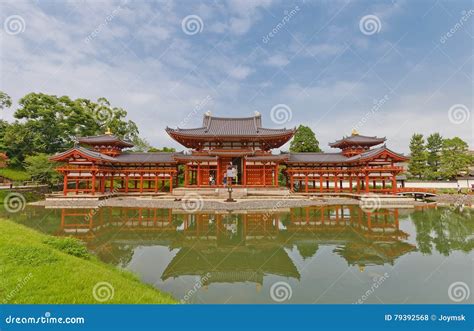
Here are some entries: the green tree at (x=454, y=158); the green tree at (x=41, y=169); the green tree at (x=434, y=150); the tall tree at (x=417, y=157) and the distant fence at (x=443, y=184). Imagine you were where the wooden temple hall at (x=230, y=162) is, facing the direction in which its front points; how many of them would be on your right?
1

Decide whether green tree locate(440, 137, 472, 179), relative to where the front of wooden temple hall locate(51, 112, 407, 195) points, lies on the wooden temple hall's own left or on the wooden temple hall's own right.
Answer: on the wooden temple hall's own left

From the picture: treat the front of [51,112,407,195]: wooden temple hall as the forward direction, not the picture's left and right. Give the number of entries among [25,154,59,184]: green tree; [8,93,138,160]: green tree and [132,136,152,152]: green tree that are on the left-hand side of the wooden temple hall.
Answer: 0

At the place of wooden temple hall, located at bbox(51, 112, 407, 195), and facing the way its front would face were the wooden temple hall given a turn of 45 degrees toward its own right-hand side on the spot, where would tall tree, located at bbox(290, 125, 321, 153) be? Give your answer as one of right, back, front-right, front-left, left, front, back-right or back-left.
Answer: back

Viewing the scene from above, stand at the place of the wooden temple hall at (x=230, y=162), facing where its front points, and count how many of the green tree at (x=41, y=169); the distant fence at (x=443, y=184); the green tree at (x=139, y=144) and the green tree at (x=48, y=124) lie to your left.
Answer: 1

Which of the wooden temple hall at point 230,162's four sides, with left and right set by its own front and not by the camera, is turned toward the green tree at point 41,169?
right

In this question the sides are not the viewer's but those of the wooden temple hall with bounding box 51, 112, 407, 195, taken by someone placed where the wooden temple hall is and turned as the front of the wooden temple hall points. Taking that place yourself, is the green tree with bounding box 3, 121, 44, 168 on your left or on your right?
on your right

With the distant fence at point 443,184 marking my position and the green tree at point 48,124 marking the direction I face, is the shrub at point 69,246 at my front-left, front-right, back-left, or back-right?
front-left

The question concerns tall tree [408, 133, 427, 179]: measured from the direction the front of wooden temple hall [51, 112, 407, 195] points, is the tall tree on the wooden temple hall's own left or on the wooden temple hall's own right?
on the wooden temple hall's own left

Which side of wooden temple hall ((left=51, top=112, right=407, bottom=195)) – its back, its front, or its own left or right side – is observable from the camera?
front

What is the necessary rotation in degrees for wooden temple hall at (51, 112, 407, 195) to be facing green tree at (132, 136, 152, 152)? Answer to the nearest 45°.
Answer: approximately 135° to its right

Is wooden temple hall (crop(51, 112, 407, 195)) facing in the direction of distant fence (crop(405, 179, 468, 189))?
no
